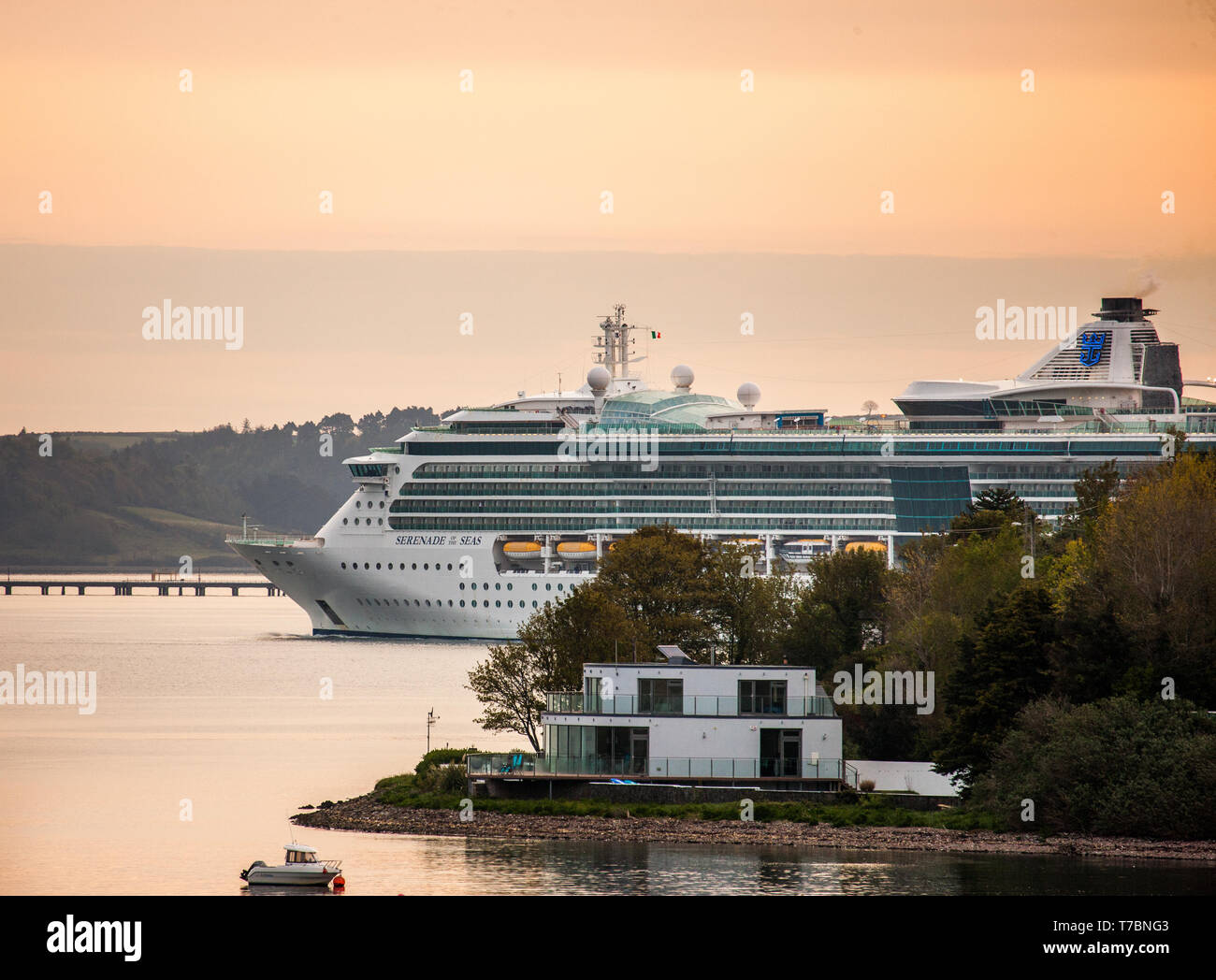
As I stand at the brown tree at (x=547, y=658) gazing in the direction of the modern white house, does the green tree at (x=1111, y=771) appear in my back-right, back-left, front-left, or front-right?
front-left

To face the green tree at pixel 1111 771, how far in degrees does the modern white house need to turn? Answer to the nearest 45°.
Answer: approximately 45° to its left

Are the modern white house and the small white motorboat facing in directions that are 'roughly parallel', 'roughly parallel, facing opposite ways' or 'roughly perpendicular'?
roughly perpendicular

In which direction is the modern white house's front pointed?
toward the camera

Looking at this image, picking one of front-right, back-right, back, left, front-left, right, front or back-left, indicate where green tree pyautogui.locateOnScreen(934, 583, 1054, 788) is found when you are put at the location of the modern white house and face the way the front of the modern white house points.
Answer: left

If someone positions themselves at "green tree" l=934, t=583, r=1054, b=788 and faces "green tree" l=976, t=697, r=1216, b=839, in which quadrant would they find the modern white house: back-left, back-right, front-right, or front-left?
back-right

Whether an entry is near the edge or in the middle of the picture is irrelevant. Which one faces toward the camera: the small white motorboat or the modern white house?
the modern white house
